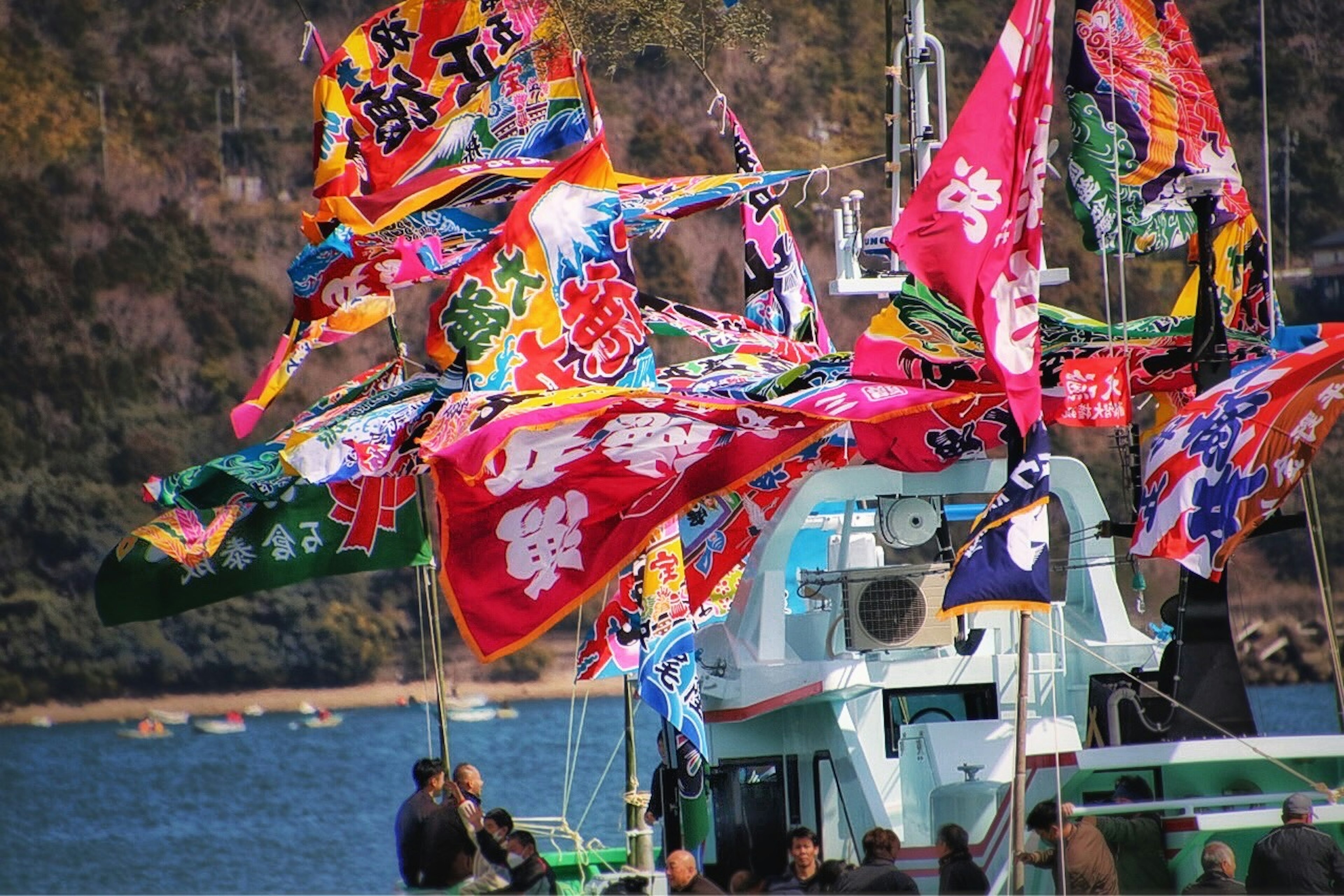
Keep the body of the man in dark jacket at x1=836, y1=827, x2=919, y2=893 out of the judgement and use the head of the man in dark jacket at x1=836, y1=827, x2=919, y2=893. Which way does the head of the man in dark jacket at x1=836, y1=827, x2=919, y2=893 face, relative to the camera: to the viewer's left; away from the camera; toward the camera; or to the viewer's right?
away from the camera

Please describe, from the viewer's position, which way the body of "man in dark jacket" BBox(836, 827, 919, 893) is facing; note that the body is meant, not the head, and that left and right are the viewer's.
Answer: facing away from the viewer

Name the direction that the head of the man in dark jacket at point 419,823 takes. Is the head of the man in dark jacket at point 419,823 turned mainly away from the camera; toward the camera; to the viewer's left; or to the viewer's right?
to the viewer's right

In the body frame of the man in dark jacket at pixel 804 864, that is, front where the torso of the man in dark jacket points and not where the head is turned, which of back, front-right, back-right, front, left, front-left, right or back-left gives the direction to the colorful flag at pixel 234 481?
back-right

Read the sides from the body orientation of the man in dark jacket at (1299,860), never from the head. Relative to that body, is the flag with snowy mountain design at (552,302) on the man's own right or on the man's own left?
on the man's own left

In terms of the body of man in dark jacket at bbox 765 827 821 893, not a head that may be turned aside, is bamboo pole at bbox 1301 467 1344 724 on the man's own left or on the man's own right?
on the man's own left

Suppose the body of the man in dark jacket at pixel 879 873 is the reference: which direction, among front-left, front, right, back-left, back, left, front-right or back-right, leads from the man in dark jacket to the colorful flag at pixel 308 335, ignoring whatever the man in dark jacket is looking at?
front-left

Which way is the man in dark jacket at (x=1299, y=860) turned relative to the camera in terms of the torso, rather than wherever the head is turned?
away from the camera

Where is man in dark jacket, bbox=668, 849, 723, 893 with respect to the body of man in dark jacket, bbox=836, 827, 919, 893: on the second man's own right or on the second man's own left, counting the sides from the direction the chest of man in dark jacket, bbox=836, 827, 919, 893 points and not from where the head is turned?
on the second man's own left

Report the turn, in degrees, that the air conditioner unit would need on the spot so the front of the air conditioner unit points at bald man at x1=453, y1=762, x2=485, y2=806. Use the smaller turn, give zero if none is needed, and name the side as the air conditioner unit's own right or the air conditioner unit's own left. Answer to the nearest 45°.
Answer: approximately 90° to the air conditioner unit's own right
